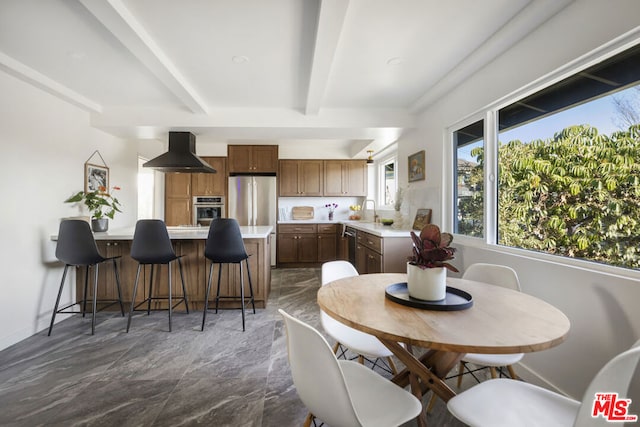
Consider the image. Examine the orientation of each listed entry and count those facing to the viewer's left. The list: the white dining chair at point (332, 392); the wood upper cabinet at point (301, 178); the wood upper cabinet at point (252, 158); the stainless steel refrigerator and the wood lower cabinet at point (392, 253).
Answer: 1

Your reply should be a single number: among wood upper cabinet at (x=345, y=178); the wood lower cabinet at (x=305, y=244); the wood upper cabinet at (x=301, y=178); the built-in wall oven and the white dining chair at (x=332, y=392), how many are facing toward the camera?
4

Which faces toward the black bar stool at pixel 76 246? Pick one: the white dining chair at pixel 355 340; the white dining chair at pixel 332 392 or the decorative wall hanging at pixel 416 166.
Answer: the decorative wall hanging

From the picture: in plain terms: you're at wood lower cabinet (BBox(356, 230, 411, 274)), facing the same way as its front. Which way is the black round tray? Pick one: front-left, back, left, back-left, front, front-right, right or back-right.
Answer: left

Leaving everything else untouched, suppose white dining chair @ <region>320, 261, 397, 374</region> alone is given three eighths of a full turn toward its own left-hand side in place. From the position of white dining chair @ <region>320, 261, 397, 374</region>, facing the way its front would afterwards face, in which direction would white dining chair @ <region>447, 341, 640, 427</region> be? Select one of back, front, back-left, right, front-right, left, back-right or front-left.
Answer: back-right

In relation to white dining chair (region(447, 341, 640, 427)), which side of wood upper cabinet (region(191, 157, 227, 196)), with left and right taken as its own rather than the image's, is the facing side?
front

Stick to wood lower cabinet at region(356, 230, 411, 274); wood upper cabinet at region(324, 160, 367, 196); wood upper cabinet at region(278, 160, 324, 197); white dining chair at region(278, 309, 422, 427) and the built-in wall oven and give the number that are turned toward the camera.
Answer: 3

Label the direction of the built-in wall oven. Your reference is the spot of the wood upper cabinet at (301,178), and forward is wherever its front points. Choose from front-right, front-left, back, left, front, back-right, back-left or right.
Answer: right

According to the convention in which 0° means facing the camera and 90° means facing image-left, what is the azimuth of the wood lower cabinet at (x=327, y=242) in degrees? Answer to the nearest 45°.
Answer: approximately 0°

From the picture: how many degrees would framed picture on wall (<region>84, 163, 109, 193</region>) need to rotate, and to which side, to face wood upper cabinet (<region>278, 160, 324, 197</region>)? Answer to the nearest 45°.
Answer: approximately 45° to its left

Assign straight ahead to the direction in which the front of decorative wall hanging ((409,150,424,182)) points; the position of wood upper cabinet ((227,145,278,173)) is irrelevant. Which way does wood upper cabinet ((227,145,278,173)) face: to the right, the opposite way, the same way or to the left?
to the left

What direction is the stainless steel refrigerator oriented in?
toward the camera

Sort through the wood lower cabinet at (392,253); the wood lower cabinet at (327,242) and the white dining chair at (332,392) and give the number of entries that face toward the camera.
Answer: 1

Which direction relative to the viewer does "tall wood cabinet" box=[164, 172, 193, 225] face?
toward the camera

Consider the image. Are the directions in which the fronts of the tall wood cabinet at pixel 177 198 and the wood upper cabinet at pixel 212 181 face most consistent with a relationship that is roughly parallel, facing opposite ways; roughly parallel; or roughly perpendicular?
roughly parallel

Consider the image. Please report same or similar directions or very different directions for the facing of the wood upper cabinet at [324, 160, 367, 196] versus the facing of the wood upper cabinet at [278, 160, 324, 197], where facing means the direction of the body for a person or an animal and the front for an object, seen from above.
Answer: same or similar directions

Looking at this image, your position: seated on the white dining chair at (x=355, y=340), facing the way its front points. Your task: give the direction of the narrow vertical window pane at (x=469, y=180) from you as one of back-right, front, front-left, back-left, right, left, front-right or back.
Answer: left

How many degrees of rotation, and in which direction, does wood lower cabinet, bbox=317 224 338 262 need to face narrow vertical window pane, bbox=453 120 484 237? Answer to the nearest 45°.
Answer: approximately 45° to its left

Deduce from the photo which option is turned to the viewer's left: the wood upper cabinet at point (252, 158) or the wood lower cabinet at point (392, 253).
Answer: the wood lower cabinet

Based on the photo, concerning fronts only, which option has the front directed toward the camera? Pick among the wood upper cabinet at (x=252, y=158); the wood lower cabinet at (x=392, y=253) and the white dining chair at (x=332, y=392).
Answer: the wood upper cabinet

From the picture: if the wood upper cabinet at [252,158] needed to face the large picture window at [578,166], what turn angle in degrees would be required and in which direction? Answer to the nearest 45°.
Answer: approximately 45° to its left

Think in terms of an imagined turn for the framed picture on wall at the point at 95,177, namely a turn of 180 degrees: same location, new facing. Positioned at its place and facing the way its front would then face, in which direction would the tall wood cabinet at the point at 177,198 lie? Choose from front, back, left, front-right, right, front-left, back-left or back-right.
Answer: right

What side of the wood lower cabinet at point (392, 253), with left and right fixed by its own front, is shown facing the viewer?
left

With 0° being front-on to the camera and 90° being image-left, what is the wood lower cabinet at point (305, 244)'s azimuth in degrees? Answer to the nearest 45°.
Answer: approximately 0°

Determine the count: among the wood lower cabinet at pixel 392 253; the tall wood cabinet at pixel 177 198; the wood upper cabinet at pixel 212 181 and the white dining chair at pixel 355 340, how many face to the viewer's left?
1
